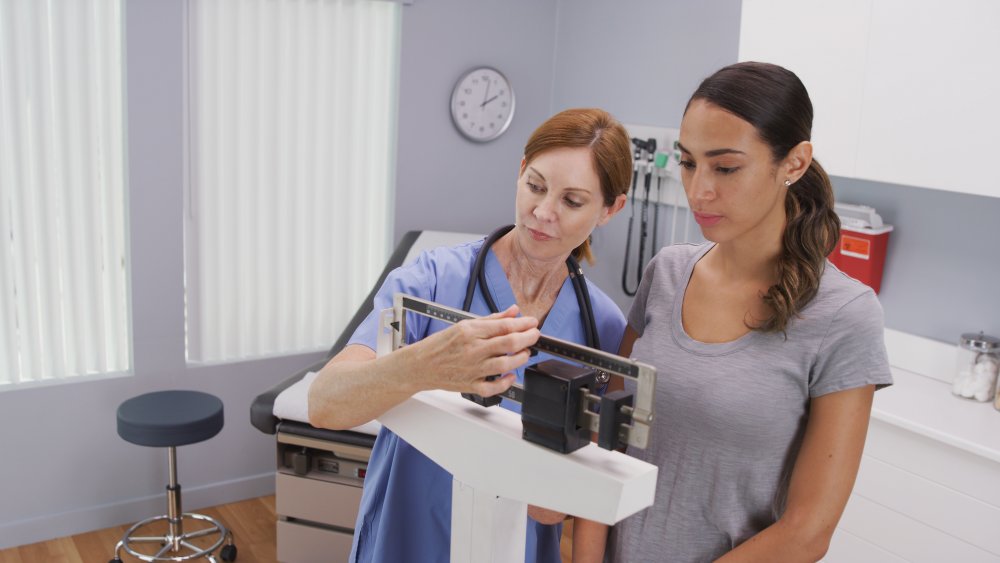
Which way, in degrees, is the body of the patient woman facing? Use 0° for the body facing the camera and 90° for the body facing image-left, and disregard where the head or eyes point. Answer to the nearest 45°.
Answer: approximately 45°

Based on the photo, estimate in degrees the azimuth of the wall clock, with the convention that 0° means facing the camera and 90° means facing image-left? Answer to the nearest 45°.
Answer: approximately 315°

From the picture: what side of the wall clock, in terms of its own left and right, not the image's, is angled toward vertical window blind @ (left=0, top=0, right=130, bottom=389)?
right

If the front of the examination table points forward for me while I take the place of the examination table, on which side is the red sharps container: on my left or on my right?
on my left

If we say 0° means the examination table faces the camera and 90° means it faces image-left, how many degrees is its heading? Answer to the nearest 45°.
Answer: approximately 45°
